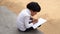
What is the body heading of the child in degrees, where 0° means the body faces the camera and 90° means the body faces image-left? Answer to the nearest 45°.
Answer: approximately 270°
